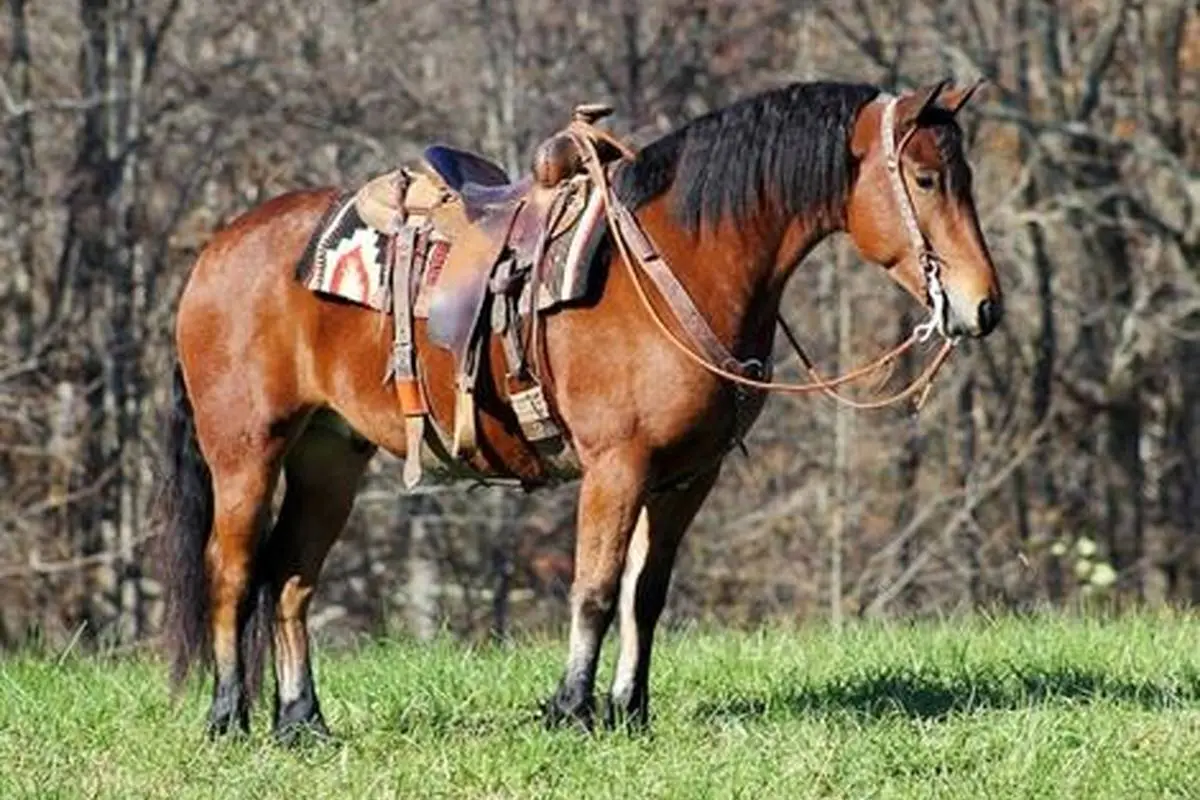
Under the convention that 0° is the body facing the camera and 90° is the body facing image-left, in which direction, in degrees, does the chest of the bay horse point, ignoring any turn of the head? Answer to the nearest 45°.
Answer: approximately 270°
